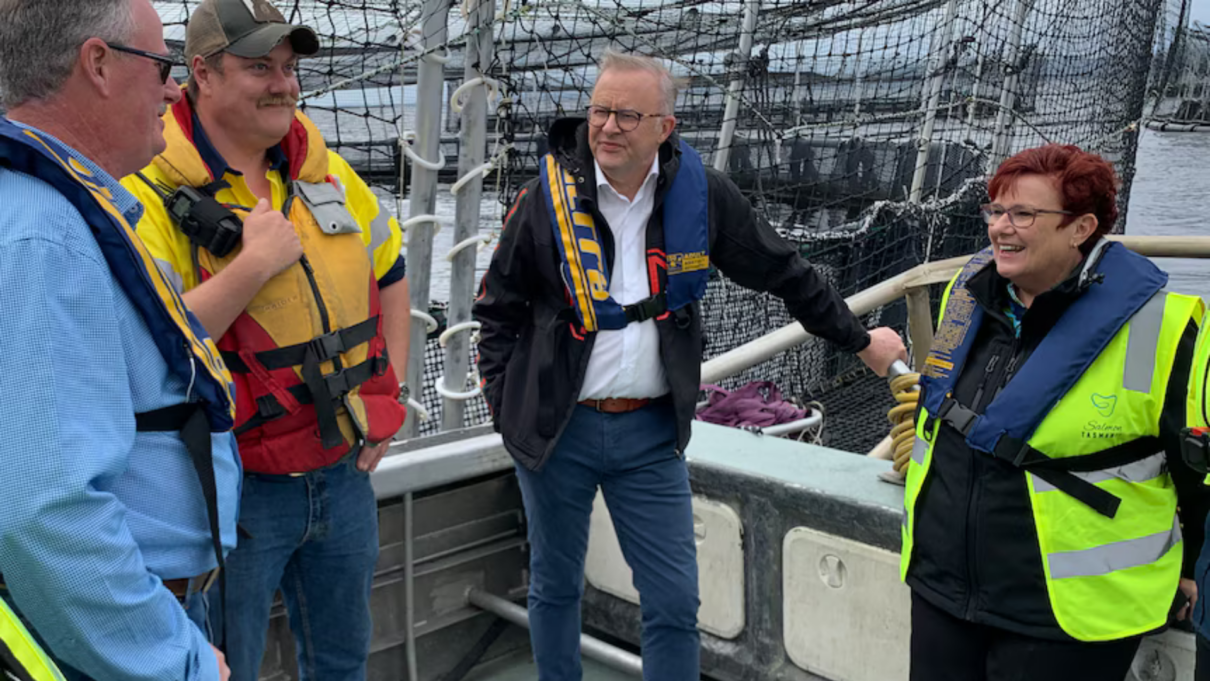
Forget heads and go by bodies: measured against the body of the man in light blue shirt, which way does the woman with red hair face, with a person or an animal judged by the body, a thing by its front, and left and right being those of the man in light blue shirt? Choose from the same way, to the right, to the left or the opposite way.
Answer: the opposite way

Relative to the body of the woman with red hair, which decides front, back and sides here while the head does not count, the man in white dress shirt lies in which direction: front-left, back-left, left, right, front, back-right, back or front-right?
front-right

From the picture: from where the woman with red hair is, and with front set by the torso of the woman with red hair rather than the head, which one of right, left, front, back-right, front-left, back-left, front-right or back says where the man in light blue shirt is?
front

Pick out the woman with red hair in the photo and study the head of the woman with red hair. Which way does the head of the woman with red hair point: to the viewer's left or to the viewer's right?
to the viewer's left

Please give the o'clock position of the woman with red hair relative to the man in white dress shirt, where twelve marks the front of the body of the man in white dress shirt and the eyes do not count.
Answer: The woman with red hair is roughly at 10 o'clock from the man in white dress shirt.

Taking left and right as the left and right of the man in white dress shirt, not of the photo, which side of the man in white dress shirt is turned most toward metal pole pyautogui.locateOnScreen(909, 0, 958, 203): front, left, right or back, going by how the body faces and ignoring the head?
back

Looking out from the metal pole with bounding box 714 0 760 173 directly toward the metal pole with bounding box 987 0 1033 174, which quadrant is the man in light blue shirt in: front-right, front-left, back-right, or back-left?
back-right

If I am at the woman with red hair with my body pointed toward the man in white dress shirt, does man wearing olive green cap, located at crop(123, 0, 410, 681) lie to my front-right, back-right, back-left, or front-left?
front-left

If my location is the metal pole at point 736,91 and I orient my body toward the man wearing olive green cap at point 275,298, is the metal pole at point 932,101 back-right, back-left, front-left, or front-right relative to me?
back-left

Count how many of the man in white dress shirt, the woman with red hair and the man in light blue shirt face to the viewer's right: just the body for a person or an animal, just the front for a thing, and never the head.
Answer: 1

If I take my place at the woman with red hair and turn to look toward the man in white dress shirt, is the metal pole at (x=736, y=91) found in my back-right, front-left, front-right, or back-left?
front-right

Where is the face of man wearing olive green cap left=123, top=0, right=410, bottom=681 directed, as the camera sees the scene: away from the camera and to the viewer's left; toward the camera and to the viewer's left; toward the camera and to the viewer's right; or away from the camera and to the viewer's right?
toward the camera and to the viewer's right

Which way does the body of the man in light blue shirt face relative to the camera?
to the viewer's right

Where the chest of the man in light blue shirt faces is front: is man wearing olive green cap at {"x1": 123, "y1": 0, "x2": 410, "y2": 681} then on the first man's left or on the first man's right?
on the first man's left

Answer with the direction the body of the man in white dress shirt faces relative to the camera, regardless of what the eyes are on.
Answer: toward the camera
